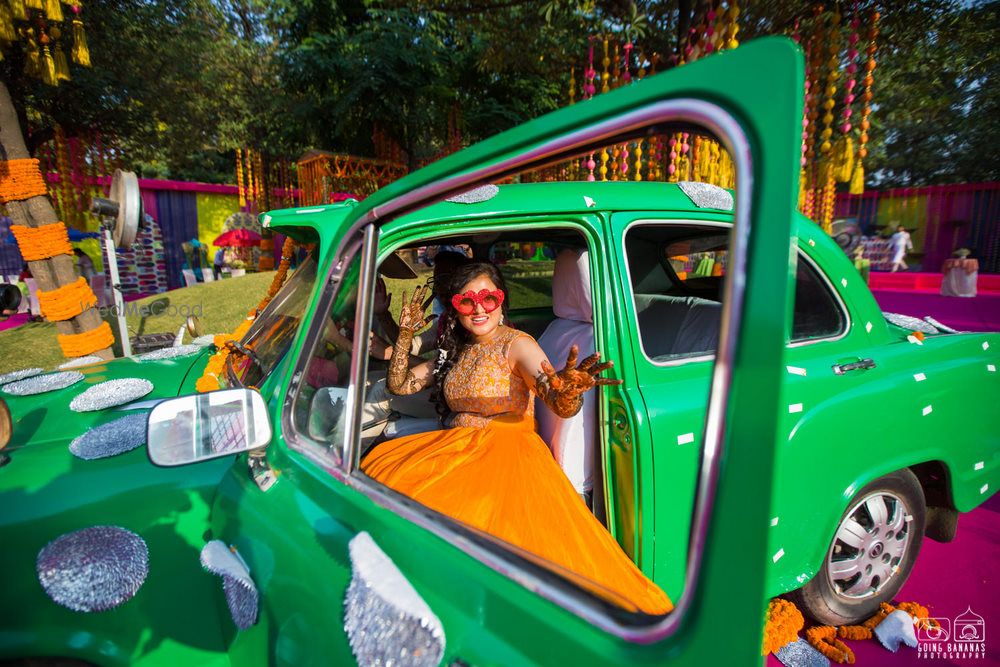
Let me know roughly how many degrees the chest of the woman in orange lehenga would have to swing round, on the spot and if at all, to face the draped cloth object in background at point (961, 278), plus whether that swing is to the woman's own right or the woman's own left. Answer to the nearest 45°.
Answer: approximately 135° to the woman's own left

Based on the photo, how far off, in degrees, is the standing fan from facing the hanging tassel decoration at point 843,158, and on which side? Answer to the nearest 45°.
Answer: approximately 45° to its right

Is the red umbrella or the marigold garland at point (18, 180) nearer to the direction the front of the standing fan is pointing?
the red umbrella

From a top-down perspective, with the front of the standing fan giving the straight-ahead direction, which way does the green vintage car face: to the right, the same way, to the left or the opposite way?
the opposite way

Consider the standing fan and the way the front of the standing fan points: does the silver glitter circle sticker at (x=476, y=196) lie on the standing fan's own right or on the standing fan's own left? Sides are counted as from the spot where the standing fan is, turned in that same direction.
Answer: on the standing fan's own right

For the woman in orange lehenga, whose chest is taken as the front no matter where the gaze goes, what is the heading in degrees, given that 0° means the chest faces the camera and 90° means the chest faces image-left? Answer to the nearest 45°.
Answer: approximately 0°

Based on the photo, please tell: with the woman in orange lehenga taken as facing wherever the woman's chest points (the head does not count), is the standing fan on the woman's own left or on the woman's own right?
on the woman's own right

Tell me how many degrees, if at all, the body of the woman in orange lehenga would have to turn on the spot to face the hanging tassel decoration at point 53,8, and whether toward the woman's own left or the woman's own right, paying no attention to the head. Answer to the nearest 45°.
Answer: approximately 135° to the woman's own right

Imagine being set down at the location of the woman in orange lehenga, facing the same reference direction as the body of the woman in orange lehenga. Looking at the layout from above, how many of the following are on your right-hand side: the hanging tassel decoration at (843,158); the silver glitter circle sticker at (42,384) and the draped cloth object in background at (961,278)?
1

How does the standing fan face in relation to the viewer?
to the viewer's right

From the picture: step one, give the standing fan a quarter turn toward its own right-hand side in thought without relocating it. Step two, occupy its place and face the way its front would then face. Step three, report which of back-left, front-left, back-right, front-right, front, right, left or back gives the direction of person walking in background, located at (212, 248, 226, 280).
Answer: back

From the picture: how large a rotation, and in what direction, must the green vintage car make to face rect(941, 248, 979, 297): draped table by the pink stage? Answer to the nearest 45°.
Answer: approximately 180°

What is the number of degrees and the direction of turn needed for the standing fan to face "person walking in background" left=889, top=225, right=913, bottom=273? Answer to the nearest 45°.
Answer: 0° — it already faces them
